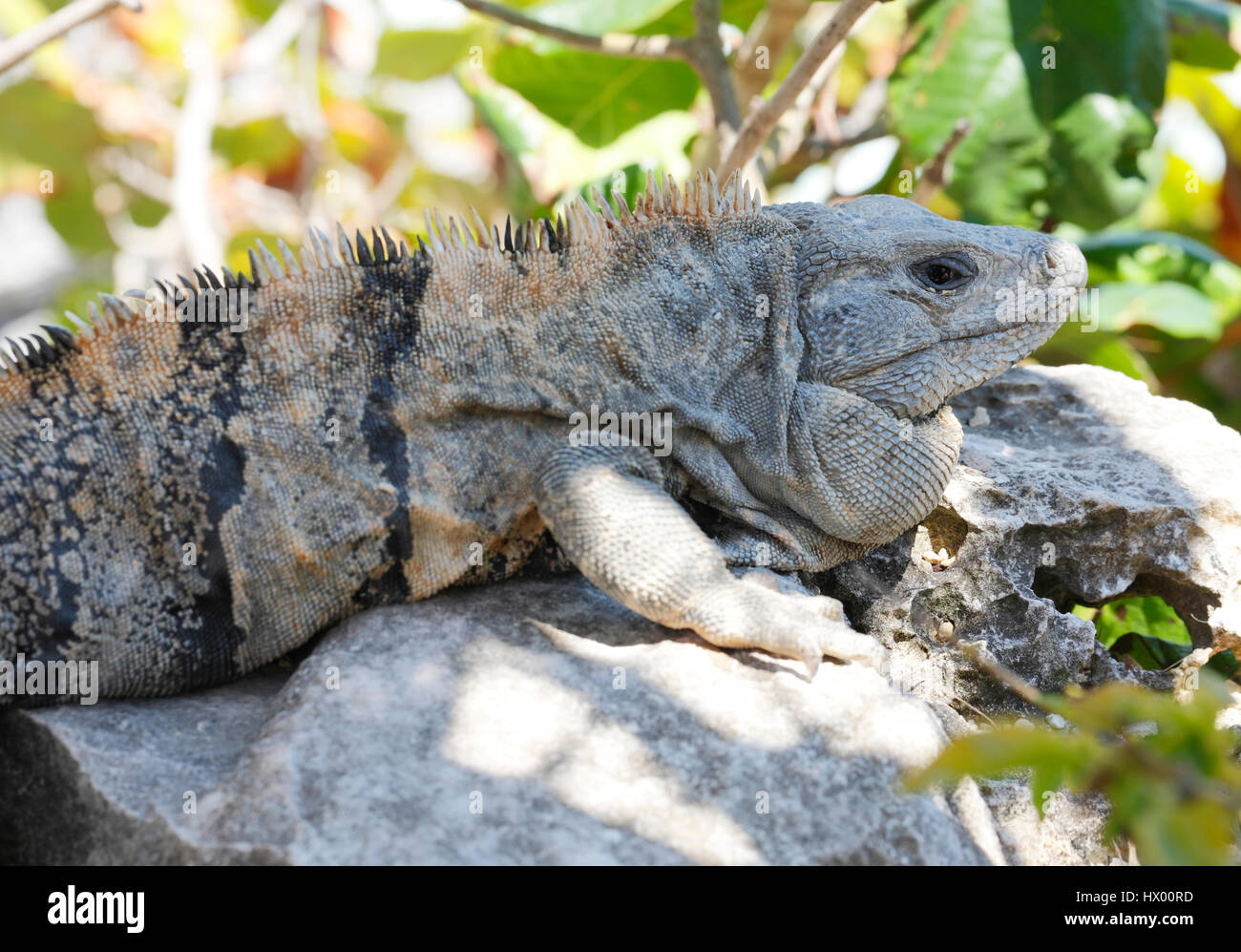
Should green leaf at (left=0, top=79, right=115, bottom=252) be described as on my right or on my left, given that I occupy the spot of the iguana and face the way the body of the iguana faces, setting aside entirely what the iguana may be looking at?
on my left

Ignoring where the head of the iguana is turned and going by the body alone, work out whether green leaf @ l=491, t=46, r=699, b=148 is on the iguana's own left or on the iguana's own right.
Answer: on the iguana's own left

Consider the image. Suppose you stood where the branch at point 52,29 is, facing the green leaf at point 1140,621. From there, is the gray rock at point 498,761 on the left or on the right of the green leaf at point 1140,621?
right

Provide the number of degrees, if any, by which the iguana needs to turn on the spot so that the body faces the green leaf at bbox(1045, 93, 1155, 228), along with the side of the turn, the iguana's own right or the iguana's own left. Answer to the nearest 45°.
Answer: approximately 45° to the iguana's own left

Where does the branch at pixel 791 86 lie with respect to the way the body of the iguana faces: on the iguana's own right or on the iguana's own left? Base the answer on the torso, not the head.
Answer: on the iguana's own left

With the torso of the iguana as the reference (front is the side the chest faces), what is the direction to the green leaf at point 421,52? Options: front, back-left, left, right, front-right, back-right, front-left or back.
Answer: left

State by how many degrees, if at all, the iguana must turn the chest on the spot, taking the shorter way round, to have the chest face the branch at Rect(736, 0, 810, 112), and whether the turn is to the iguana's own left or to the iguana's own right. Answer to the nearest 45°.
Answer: approximately 90° to the iguana's own left

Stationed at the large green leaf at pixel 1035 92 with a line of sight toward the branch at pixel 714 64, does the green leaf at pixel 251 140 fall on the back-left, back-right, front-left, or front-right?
front-right

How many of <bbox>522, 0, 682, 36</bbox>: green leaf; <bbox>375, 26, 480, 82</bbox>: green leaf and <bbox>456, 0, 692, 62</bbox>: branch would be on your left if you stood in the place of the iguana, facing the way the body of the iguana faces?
3

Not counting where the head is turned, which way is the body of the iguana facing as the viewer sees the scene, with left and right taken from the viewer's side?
facing to the right of the viewer

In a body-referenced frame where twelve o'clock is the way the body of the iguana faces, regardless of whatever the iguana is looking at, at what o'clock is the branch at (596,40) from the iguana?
The branch is roughly at 9 o'clock from the iguana.

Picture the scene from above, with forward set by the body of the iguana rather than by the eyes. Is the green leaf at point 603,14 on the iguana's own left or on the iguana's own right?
on the iguana's own left
